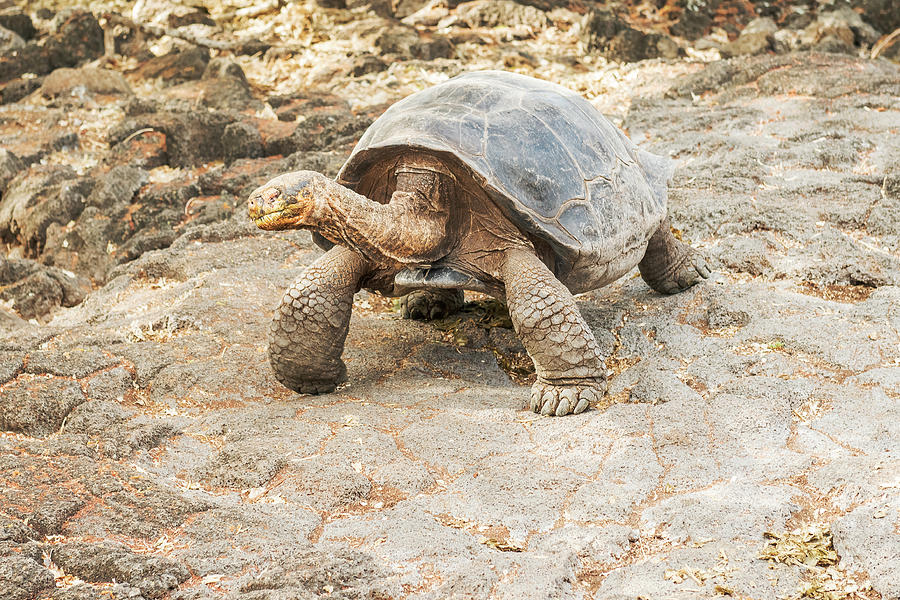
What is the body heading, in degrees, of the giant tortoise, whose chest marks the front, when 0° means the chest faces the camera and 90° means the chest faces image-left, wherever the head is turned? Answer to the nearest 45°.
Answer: approximately 45°

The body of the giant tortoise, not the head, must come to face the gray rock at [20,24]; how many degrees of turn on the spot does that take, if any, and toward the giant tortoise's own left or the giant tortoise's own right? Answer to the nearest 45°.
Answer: approximately 90° to the giant tortoise's own right

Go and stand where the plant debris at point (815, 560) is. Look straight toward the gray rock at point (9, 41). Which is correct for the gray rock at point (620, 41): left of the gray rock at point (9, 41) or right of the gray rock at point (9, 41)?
right

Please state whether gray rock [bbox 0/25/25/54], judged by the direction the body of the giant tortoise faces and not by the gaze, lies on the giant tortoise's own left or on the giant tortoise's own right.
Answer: on the giant tortoise's own right

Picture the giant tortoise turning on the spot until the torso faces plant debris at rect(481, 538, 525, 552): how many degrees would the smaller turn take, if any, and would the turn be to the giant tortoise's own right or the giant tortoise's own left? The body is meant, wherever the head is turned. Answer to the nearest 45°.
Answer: approximately 45° to the giant tortoise's own left

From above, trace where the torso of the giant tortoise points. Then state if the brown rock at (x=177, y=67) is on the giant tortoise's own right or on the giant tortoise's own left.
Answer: on the giant tortoise's own right
